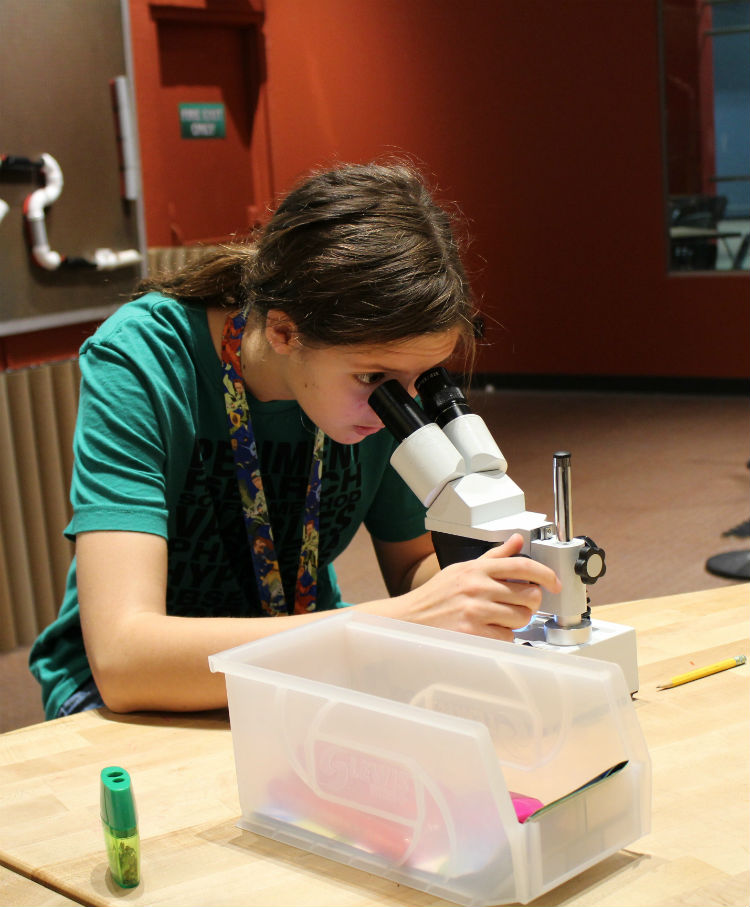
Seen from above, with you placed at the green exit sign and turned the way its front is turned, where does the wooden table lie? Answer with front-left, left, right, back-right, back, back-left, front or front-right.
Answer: front

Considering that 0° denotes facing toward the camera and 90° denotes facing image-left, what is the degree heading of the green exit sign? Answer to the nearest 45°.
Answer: approximately 0°

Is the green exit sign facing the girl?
yes

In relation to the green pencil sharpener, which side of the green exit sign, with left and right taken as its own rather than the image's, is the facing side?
front

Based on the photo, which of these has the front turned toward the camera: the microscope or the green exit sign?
the green exit sign

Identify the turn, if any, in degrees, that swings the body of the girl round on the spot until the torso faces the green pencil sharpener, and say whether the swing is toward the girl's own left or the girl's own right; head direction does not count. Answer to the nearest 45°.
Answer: approximately 45° to the girl's own right

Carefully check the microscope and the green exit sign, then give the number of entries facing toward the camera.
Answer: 1

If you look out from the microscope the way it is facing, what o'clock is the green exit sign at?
The green exit sign is roughly at 1 o'clock from the microscope.

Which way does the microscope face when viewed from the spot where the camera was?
facing away from the viewer and to the left of the viewer

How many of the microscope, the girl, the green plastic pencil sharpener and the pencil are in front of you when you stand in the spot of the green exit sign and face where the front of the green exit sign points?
4

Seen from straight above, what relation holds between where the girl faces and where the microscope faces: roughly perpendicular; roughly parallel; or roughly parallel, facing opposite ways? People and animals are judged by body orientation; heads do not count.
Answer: roughly parallel, facing opposite ways
